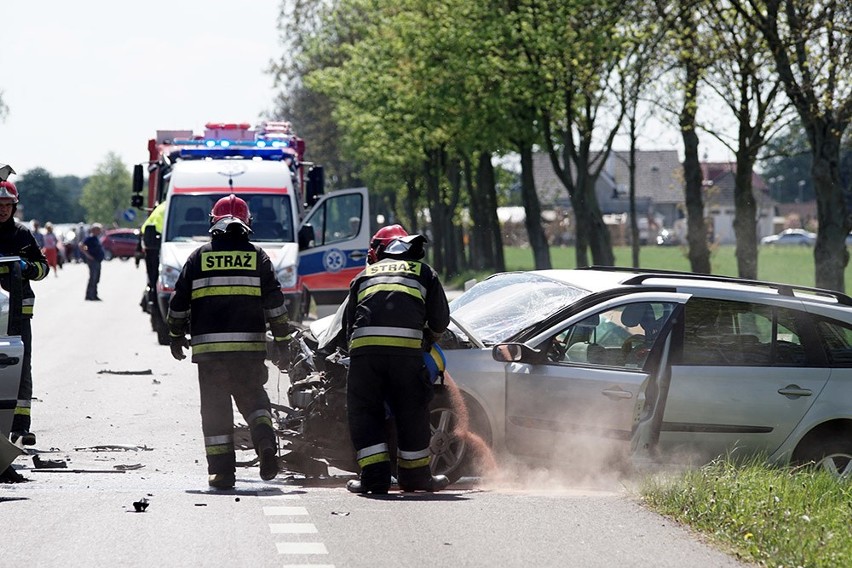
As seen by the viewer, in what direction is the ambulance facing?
toward the camera

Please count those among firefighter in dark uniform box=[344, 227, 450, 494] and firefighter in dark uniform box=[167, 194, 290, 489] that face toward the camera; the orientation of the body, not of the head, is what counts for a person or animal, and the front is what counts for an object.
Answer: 0

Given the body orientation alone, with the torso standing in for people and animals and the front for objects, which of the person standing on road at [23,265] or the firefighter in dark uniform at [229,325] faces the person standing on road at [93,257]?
the firefighter in dark uniform

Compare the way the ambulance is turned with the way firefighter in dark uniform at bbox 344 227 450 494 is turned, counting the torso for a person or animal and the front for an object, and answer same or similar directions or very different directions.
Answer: very different directions

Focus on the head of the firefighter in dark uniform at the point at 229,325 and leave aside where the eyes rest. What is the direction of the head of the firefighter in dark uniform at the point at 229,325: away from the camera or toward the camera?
away from the camera

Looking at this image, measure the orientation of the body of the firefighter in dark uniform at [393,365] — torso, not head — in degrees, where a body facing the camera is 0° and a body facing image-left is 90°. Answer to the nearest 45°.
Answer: approximately 180°

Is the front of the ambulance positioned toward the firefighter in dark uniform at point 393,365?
yes

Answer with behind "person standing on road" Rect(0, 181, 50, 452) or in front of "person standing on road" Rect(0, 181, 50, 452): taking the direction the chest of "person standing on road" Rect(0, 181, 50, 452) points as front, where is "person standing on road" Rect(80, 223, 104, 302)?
behind

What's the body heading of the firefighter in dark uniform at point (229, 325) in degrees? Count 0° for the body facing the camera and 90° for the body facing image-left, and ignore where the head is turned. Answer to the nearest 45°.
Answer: approximately 180°

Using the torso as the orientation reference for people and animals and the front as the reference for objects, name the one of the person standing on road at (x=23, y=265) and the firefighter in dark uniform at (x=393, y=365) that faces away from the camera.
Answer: the firefighter in dark uniform

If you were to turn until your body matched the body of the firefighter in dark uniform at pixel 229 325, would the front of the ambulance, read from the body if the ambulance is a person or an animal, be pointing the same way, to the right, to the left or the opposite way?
the opposite way

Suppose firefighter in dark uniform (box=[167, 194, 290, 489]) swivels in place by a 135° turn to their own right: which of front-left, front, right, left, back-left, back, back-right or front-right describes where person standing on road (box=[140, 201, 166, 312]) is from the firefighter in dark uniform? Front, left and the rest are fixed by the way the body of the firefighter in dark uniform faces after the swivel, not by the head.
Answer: back-left

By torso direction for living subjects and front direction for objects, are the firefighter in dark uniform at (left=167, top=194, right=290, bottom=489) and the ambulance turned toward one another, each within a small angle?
yes

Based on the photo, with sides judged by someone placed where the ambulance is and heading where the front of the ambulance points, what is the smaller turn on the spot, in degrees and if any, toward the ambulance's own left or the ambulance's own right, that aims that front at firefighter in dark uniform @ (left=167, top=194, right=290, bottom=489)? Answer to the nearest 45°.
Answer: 0° — it already faces them

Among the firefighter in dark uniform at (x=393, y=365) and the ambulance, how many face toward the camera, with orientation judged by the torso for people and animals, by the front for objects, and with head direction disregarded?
1

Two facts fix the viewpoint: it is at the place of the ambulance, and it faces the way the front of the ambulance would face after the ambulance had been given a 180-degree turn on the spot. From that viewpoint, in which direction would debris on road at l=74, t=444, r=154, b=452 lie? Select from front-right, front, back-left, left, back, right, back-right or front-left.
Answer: back

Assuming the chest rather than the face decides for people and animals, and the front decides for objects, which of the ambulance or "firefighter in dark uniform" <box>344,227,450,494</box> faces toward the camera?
the ambulance
